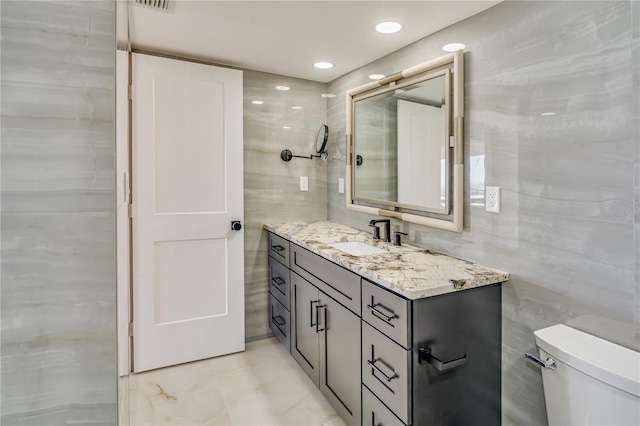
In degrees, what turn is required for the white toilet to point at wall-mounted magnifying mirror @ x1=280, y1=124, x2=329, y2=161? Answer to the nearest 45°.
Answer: approximately 90° to its right

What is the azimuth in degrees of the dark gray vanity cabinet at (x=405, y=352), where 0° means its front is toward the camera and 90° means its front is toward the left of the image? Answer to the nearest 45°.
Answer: approximately 45°
